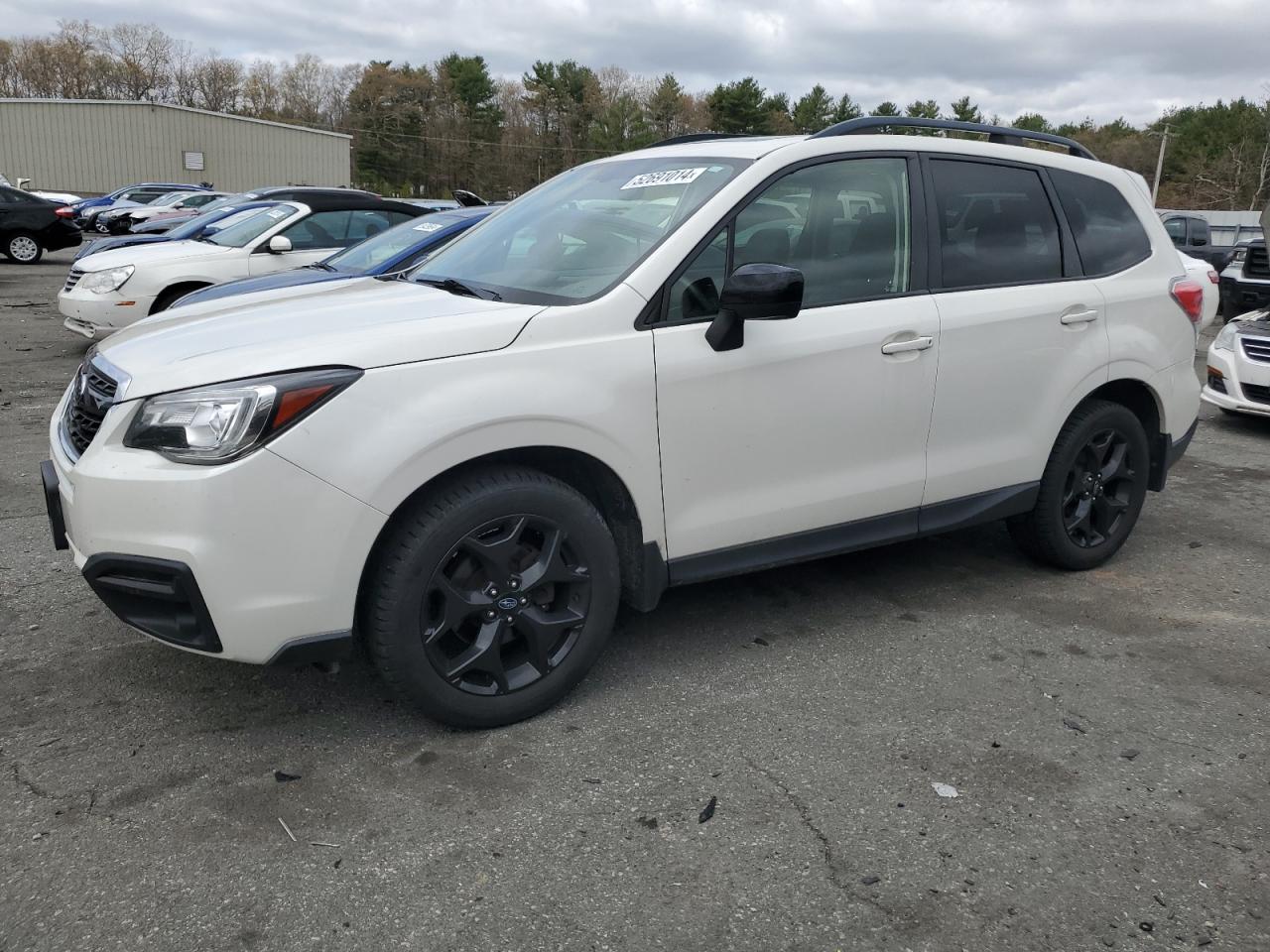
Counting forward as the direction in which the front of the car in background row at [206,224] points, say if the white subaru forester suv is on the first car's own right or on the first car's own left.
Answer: on the first car's own left

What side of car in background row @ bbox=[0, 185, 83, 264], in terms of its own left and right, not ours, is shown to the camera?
left

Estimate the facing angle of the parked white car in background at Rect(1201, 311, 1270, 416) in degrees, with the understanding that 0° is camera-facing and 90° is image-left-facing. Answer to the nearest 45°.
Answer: approximately 45°
